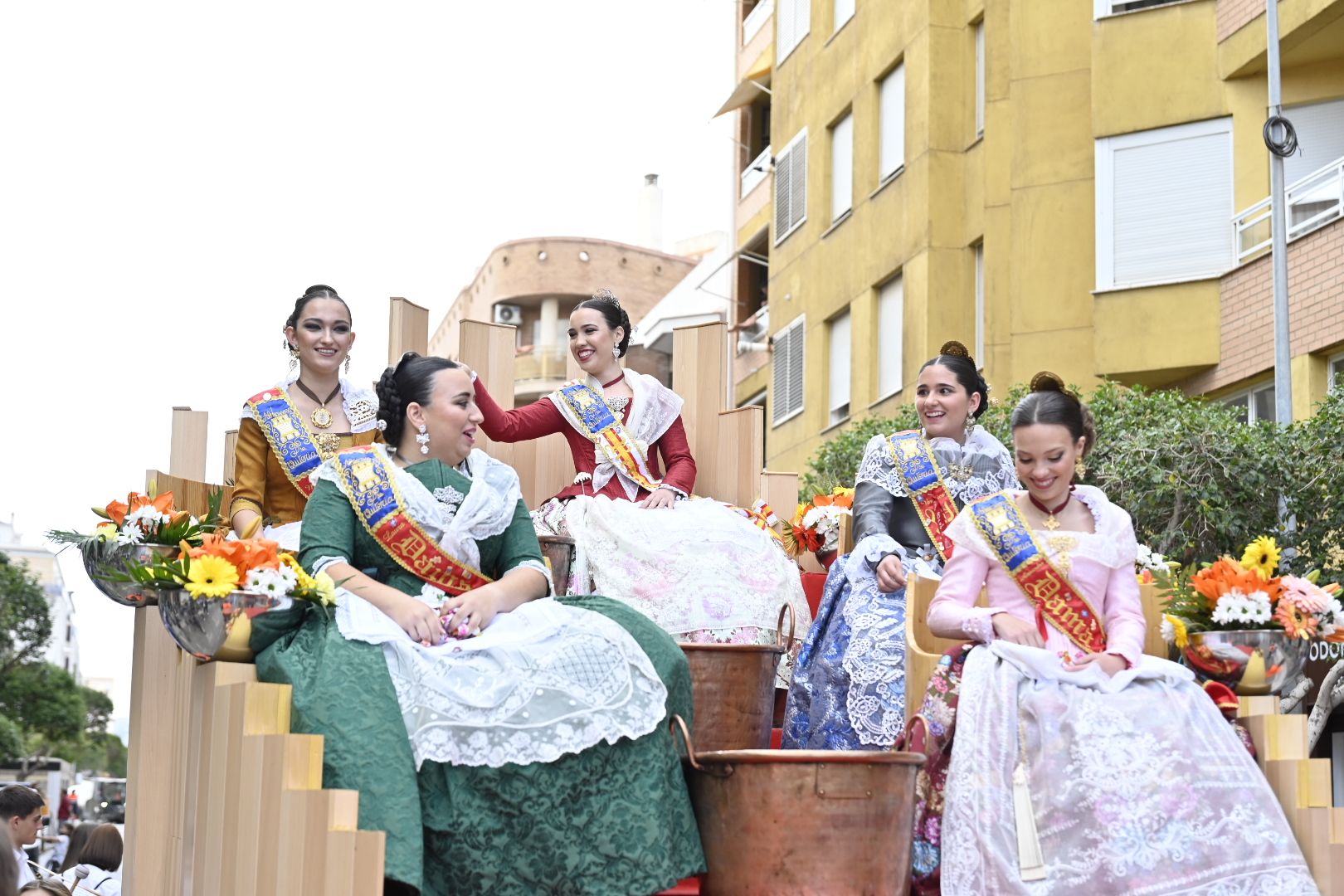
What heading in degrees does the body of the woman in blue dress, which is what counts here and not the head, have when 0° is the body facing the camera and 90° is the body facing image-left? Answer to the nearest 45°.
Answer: approximately 45°

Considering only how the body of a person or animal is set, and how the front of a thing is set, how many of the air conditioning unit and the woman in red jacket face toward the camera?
2

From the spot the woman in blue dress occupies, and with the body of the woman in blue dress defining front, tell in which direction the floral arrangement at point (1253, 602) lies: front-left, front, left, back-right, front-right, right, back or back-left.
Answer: left

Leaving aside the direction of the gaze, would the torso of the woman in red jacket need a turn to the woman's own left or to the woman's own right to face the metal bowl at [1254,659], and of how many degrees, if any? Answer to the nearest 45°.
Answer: approximately 45° to the woman's own left

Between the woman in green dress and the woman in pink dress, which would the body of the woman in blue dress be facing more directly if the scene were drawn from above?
the woman in green dress

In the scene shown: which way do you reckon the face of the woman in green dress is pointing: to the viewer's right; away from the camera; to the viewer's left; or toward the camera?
to the viewer's right

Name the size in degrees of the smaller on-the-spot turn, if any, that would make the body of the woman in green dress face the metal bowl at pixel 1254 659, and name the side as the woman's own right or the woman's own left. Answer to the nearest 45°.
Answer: approximately 45° to the woman's own left

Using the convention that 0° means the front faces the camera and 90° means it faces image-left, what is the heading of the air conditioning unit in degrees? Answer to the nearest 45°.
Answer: approximately 0°

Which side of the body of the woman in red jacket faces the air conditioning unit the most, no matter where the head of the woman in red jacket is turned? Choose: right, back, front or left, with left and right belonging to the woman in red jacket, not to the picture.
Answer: back

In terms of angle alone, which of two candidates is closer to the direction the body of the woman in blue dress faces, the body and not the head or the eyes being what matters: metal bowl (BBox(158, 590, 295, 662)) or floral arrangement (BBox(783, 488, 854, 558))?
the metal bowl
